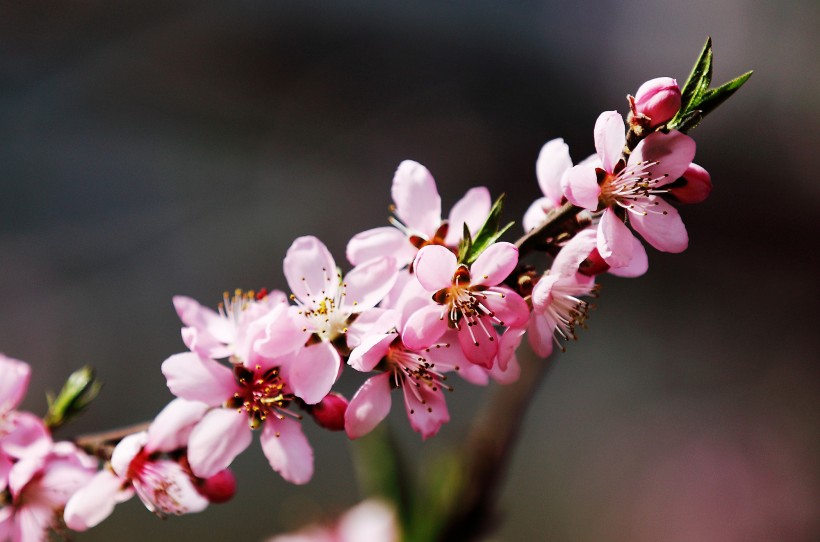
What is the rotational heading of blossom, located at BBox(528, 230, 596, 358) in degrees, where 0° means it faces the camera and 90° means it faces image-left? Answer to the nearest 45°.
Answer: approximately 270°
